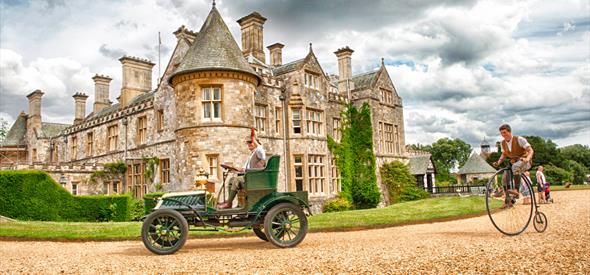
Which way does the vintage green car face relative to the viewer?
to the viewer's left

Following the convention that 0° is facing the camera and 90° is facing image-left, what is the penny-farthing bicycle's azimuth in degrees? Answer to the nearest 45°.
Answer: approximately 45°

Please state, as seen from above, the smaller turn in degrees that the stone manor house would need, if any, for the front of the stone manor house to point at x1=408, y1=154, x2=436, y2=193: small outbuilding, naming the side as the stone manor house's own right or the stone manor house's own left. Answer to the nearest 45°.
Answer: approximately 90° to the stone manor house's own left

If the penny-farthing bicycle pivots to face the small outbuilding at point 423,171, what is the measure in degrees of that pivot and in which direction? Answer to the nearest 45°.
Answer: approximately 135° to its right

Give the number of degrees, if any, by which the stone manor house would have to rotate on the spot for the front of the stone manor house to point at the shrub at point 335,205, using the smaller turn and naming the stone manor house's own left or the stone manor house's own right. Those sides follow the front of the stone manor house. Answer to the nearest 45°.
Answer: approximately 45° to the stone manor house's own left

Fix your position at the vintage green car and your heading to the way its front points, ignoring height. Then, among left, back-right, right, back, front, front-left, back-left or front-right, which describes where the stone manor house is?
right

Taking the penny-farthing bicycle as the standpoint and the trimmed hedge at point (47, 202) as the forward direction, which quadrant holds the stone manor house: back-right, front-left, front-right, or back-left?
front-right

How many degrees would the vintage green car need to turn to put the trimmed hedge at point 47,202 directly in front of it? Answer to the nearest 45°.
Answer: approximately 45° to its right

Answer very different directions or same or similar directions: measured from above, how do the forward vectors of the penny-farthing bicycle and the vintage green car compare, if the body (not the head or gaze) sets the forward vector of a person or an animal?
same or similar directions

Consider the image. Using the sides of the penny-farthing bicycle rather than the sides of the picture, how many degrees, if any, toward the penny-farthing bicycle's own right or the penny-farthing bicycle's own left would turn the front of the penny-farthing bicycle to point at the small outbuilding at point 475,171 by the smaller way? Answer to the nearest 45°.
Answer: approximately 135° to the penny-farthing bicycle's own right

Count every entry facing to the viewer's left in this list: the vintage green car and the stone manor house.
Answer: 1
